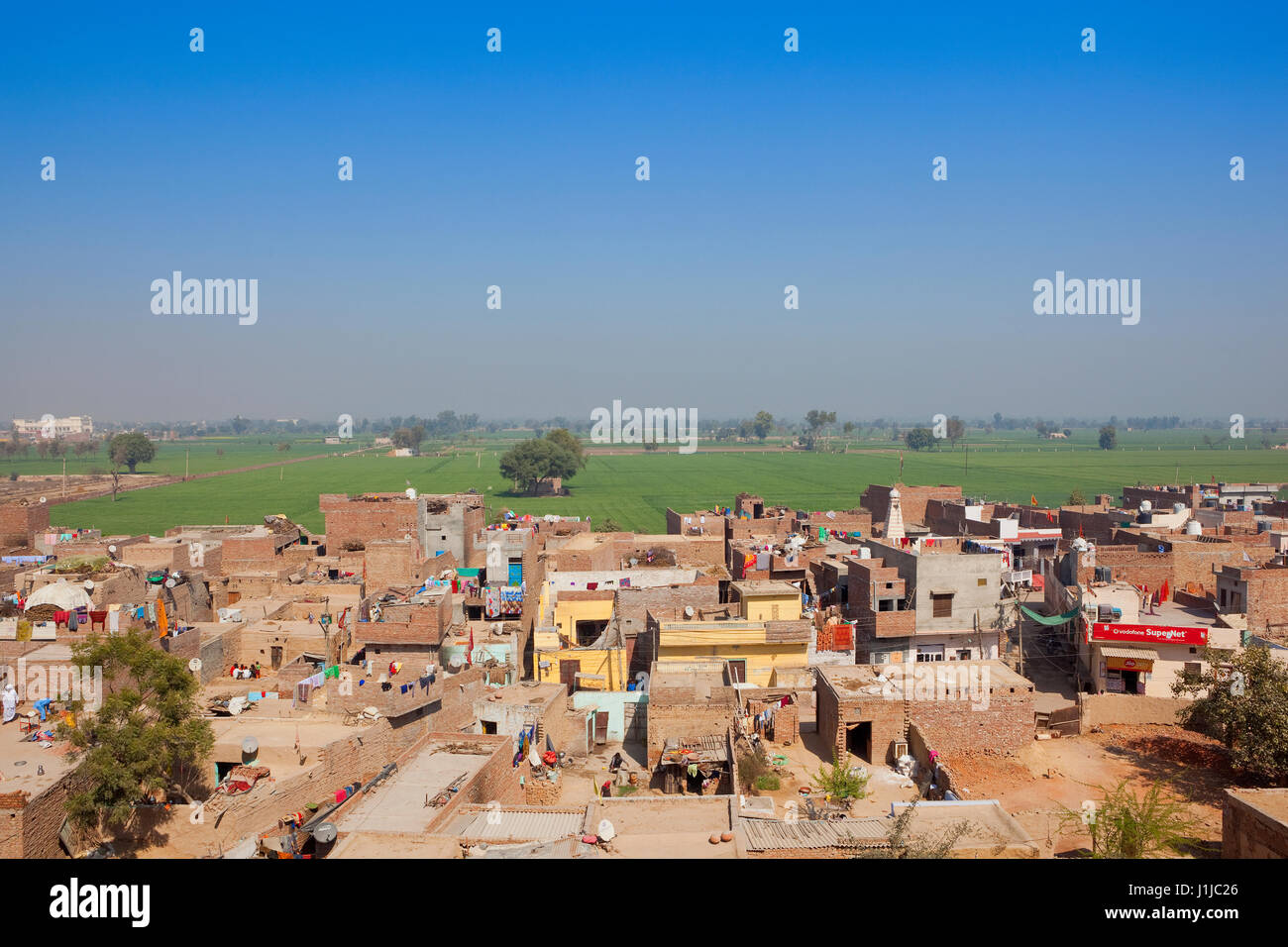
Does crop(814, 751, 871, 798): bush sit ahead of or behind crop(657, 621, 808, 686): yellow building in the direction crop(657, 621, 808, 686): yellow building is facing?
ahead

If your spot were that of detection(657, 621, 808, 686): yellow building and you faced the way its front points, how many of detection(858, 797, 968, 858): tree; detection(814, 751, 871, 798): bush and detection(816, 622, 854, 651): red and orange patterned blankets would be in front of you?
2

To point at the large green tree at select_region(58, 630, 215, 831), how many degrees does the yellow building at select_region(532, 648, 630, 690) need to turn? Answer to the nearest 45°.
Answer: approximately 45° to its right

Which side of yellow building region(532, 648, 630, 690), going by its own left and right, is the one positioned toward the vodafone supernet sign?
left

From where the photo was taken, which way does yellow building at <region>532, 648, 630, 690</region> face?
toward the camera

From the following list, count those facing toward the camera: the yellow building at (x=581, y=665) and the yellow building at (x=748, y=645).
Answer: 2

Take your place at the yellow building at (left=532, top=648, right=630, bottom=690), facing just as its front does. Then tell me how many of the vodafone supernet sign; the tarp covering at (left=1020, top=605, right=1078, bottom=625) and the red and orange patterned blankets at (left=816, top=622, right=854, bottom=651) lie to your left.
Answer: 3

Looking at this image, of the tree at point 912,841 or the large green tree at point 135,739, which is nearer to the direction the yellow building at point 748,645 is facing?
the tree

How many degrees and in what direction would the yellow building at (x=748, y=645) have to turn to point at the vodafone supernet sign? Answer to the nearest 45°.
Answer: approximately 90° to its left

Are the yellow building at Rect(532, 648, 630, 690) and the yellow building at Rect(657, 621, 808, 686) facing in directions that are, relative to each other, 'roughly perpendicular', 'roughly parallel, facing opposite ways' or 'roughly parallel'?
roughly parallel

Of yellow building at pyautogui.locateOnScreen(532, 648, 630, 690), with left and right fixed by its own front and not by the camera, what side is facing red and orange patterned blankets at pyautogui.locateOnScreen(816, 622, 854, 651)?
left
